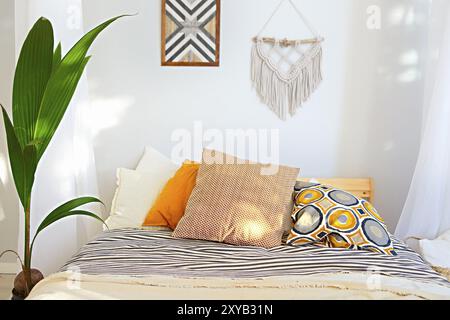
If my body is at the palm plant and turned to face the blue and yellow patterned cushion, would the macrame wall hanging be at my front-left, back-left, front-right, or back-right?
front-left

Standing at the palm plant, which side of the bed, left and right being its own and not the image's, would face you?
right

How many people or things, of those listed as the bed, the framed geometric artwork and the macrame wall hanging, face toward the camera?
3

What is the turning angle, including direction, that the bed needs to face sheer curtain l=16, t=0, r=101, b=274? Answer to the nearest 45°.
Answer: approximately 135° to its right

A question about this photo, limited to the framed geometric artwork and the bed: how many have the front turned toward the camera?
2

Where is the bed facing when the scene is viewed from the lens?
facing the viewer

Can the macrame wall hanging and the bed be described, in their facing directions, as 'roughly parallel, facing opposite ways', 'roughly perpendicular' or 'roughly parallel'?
roughly parallel

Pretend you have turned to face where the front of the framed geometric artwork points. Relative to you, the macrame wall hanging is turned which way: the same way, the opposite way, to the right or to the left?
the same way

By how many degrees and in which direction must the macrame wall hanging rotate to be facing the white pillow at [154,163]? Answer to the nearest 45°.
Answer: approximately 90° to its right

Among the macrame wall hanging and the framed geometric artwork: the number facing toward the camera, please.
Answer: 2

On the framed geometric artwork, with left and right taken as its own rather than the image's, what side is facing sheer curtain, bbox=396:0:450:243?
left

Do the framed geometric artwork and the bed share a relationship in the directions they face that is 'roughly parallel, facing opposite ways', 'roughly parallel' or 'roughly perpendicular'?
roughly parallel

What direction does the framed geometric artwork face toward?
toward the camera
